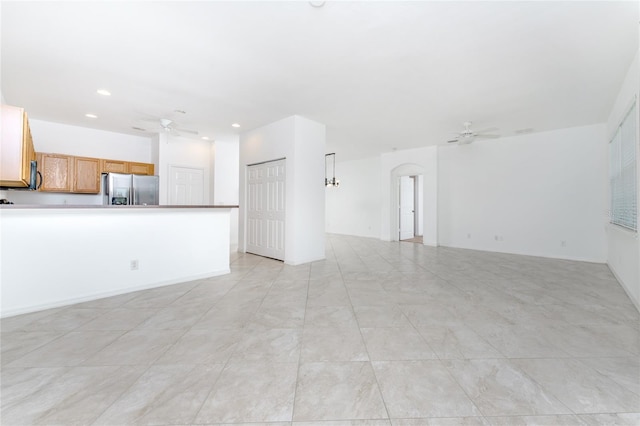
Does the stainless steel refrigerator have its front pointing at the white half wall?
yes

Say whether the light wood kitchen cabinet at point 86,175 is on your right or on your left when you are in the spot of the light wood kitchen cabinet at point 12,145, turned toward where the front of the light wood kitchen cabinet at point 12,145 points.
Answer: on your left

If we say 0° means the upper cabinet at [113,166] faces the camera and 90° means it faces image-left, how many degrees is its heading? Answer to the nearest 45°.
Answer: approximately 0°

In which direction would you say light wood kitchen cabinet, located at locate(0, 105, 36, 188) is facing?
to the viewer's right

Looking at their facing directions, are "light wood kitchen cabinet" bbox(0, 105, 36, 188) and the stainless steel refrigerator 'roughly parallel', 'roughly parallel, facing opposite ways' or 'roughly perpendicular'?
roughly perpendicular
